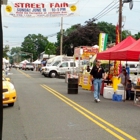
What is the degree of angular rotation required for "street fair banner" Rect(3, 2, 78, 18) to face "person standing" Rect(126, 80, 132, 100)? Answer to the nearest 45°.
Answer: approximately 45° to its left

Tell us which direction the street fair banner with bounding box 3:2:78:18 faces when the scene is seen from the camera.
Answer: facing the viewer

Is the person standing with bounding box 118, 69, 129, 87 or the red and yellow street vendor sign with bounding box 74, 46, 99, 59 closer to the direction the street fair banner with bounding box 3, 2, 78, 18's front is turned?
the person standing

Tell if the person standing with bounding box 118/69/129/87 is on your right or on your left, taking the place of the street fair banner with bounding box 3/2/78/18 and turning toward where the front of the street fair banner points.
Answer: on your left

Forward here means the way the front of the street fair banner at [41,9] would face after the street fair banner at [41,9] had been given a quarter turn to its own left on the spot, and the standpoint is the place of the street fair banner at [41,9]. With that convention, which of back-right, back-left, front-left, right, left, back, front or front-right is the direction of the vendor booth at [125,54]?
front-right

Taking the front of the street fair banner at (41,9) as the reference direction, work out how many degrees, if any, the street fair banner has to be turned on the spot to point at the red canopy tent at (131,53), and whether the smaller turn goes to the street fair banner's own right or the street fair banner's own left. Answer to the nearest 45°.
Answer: approximately 45° to the street fair banner's own left

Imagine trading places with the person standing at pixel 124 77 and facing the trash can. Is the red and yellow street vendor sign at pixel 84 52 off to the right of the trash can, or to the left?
right
